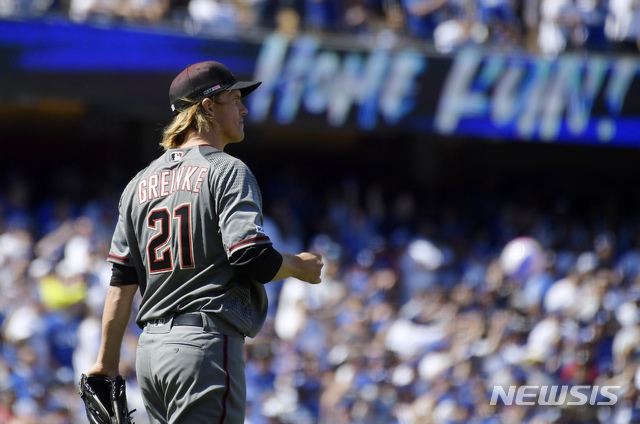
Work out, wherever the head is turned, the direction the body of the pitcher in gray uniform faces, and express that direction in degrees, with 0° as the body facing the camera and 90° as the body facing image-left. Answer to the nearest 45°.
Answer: approximately 225°
